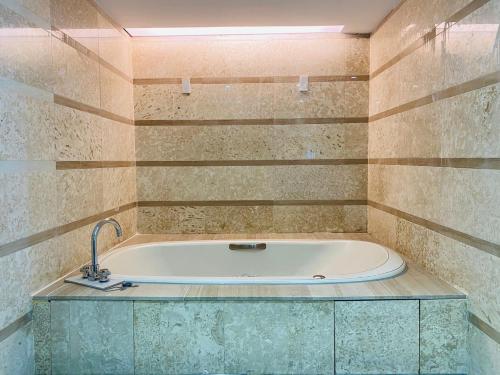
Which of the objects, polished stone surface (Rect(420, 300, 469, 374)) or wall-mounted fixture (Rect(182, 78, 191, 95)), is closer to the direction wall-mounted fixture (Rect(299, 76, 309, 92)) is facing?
the polished stone surface

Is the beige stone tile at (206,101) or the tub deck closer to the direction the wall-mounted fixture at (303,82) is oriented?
the tub deck

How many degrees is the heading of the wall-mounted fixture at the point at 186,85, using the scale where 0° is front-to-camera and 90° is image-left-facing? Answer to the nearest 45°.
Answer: approximately 0°

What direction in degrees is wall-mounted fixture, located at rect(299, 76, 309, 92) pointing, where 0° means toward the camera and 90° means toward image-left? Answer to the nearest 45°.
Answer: approximately 0°

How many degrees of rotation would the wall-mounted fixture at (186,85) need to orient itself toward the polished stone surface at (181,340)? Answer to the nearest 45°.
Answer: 0° — it already faces it

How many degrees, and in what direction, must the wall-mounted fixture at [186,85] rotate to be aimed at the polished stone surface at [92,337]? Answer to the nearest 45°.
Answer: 0° — it already faces it

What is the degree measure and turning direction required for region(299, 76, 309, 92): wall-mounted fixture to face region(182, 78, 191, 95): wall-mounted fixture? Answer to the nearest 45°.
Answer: approximately 90° to its right
